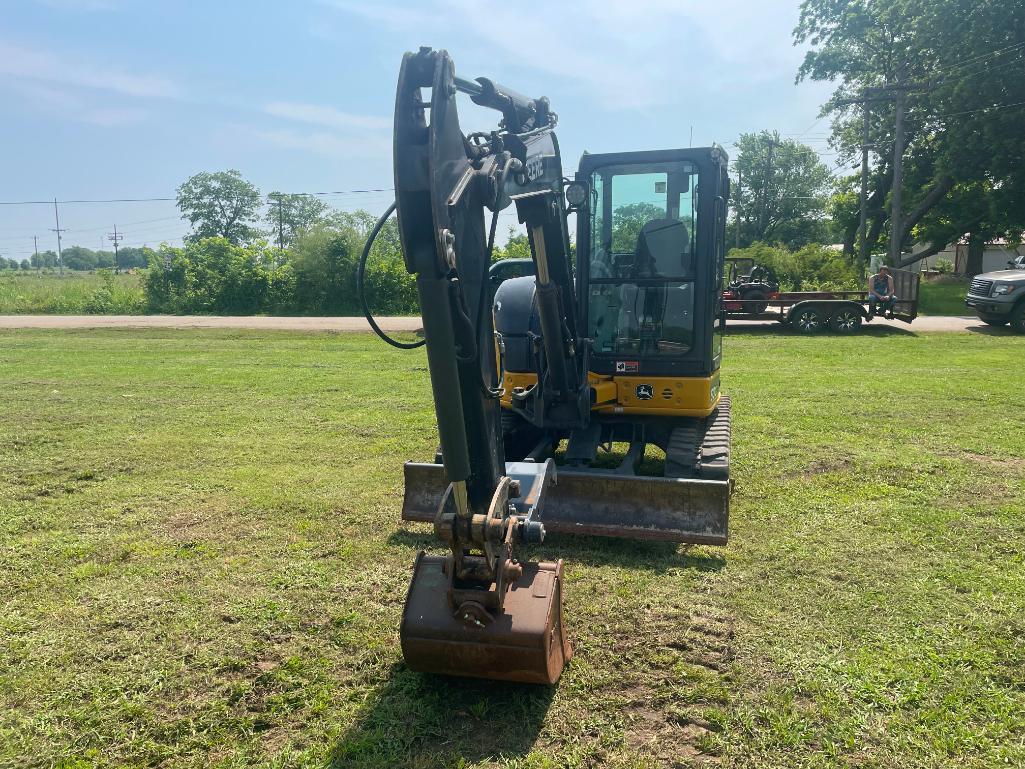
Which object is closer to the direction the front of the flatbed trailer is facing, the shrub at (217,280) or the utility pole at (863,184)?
the shrub

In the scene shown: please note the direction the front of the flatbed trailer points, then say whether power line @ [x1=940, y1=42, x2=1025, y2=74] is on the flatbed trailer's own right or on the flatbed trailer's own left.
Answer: on the flatbed trailer's own right

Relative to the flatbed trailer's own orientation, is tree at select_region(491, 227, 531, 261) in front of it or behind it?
in front

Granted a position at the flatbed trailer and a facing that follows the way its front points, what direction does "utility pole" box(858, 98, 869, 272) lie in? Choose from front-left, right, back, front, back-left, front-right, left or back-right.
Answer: right

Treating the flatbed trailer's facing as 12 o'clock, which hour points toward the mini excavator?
The mini excavator is roughly at 9 o'clock from the flatbed trailer.

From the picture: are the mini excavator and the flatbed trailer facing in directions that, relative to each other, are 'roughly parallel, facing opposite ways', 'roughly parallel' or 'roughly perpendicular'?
roughly perpendicular

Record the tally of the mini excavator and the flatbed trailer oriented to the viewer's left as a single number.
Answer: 1

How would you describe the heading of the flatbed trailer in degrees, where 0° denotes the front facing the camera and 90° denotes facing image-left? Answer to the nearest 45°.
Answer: approximately 90°

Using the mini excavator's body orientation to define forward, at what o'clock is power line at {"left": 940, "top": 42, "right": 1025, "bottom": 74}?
The power line is roughly at 7 o'clock from the mini excavator.

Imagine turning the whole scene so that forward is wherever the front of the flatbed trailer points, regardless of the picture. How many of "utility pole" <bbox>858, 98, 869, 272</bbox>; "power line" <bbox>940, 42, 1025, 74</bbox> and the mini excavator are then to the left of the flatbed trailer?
1

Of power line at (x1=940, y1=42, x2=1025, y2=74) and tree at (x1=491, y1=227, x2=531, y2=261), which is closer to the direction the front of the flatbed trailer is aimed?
the tree

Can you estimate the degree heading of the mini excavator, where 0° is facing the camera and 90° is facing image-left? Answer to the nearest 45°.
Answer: approximately 0°

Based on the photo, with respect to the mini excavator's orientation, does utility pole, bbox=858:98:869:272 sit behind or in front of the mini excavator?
behind
